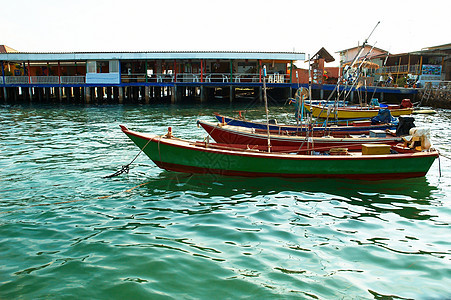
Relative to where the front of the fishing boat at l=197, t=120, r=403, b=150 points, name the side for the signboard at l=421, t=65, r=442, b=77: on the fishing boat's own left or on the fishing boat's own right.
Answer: on the fishing boat's own right

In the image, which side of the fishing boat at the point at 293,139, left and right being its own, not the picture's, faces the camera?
left

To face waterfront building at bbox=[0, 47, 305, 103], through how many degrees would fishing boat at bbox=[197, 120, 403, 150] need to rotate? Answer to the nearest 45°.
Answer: approximately 45° to its right

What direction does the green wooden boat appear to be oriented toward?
to the viewer's left

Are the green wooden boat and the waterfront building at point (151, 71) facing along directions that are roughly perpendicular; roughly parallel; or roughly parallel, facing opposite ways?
roughly perpendicular

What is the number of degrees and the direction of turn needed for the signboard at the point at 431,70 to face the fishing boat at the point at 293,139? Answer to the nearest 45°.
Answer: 0° — it already faces it

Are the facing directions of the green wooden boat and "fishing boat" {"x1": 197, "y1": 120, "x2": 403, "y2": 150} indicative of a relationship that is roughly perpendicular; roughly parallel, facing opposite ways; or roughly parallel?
roughly parallel

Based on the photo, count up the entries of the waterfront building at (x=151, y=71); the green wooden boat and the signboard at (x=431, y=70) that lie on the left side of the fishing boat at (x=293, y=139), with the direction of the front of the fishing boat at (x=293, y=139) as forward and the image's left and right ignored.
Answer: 1

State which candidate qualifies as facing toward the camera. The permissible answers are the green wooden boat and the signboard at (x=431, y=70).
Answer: the signboard

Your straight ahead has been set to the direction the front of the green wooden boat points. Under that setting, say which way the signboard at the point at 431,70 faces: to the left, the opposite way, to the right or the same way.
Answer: to the left

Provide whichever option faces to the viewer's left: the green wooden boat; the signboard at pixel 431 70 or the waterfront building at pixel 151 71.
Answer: the green wooden boat

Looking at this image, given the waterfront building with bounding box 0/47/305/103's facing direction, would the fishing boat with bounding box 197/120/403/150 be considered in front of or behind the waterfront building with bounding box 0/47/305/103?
in front

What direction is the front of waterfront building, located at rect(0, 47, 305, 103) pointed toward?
toward the camera

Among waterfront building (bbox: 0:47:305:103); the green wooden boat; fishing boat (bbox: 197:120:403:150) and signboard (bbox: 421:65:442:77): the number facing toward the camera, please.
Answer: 2

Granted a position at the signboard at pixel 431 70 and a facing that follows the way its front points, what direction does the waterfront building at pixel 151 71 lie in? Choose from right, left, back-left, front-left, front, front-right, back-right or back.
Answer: front-right

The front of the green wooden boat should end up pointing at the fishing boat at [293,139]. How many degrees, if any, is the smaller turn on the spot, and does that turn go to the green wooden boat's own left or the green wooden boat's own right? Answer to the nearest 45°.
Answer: approximately 90° to the green wooden boat's own right

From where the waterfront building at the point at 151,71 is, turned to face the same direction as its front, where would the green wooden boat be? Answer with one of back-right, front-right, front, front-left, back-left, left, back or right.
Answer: front
